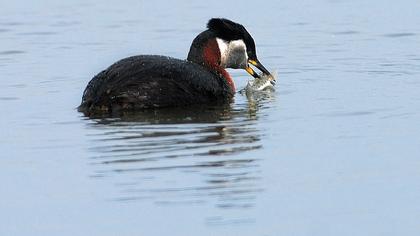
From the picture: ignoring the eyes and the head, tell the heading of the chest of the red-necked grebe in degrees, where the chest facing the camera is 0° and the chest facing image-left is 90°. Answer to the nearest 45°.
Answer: approximately 270°
